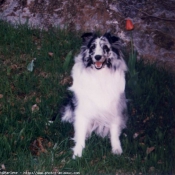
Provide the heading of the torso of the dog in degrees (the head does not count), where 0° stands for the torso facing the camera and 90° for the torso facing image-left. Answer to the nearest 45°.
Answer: approximately 0°
